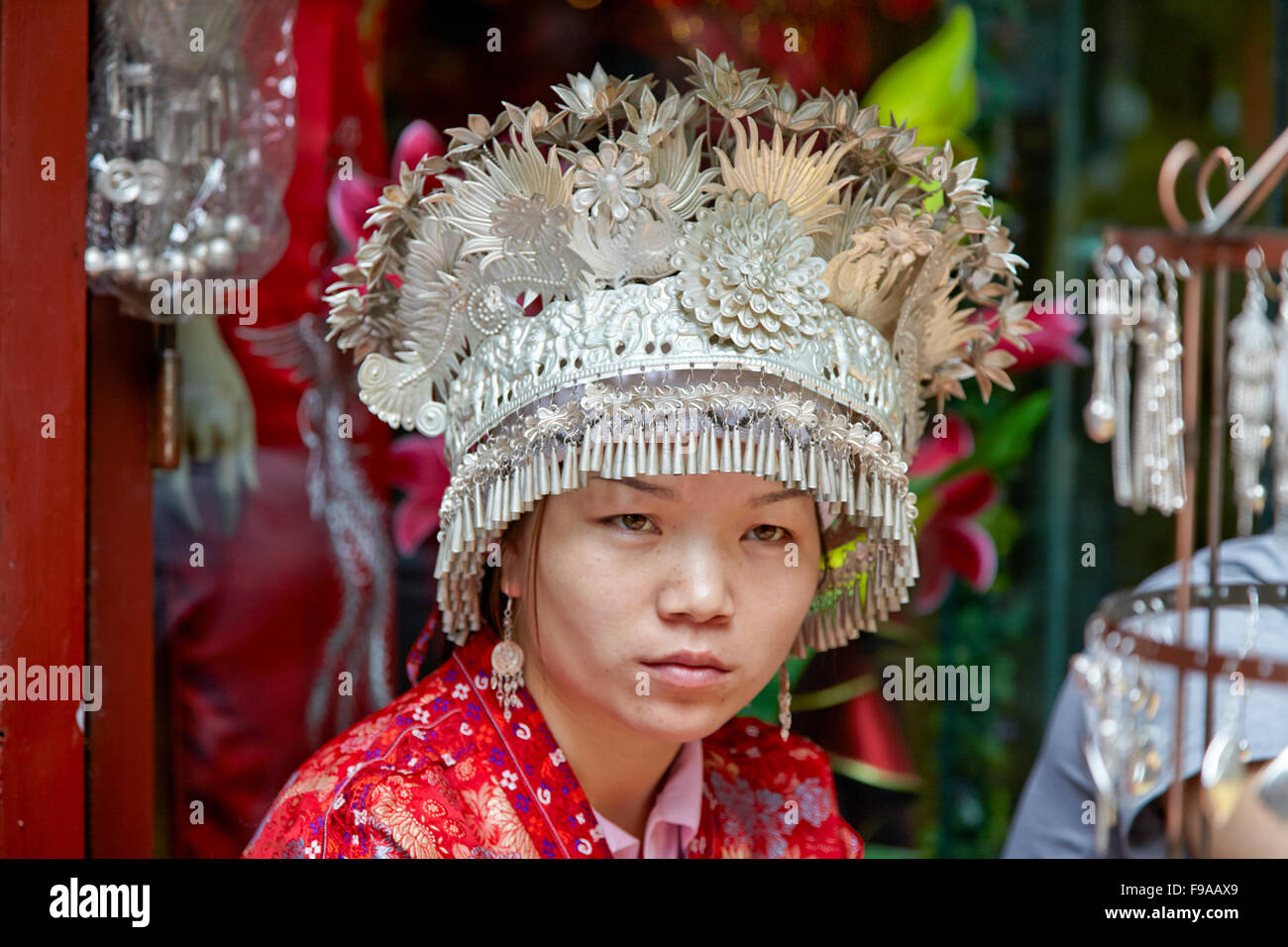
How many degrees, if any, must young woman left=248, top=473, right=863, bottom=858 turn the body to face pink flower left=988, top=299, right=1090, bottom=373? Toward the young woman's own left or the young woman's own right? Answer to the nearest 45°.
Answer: approximately 90° to the young woman's own left

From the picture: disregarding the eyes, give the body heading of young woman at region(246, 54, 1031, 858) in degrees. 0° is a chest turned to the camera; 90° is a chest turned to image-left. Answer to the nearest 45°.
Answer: approximately 315°
